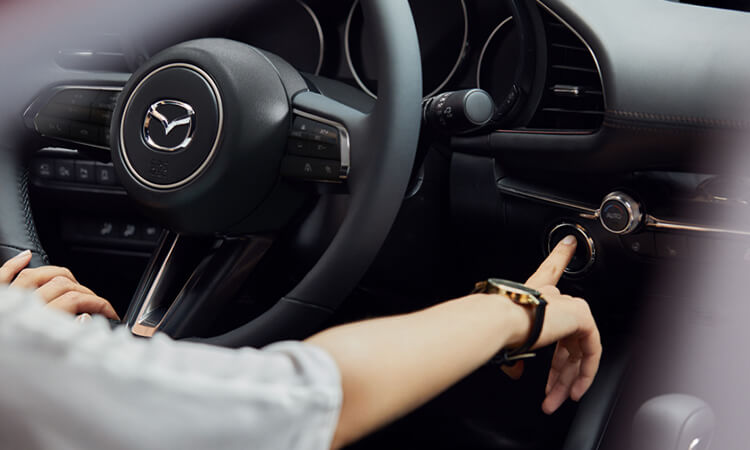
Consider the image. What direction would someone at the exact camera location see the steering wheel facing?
facing the viewer and to the left of the viewer
